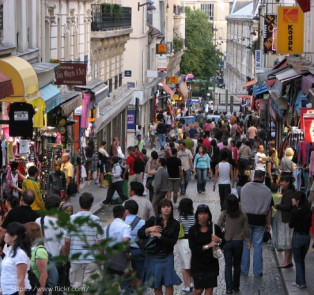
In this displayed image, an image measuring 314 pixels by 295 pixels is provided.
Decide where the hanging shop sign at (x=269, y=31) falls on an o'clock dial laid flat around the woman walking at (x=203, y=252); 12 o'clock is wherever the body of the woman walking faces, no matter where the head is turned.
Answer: The hanging shop sign is roughly at 6 o'clock from the woman walking.

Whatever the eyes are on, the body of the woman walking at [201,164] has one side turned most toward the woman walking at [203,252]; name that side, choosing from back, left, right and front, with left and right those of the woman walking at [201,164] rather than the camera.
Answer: front

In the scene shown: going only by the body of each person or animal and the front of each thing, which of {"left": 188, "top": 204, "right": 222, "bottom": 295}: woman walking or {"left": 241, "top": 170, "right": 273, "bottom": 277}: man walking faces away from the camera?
the man walking

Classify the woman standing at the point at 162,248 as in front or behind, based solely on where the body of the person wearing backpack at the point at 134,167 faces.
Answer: behind

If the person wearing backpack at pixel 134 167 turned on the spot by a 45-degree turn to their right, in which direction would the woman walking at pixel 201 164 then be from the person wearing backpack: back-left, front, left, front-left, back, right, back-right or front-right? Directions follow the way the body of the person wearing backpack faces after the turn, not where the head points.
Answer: front-right

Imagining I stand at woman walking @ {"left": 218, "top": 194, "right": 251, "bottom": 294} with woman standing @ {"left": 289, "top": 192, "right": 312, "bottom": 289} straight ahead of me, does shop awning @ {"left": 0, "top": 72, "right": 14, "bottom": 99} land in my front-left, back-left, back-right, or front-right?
back-left

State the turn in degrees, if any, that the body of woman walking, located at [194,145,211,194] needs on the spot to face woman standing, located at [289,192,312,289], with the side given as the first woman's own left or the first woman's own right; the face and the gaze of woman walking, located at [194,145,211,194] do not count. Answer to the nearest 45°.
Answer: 0° — they already face them

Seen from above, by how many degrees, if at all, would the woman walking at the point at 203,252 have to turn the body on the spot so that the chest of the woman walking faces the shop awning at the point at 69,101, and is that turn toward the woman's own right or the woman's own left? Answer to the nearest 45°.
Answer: approximately 180°

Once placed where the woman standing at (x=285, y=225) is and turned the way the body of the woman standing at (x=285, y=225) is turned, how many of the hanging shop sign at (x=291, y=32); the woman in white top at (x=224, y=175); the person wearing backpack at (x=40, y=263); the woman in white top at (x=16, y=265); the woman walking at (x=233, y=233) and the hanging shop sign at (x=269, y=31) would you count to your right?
3
